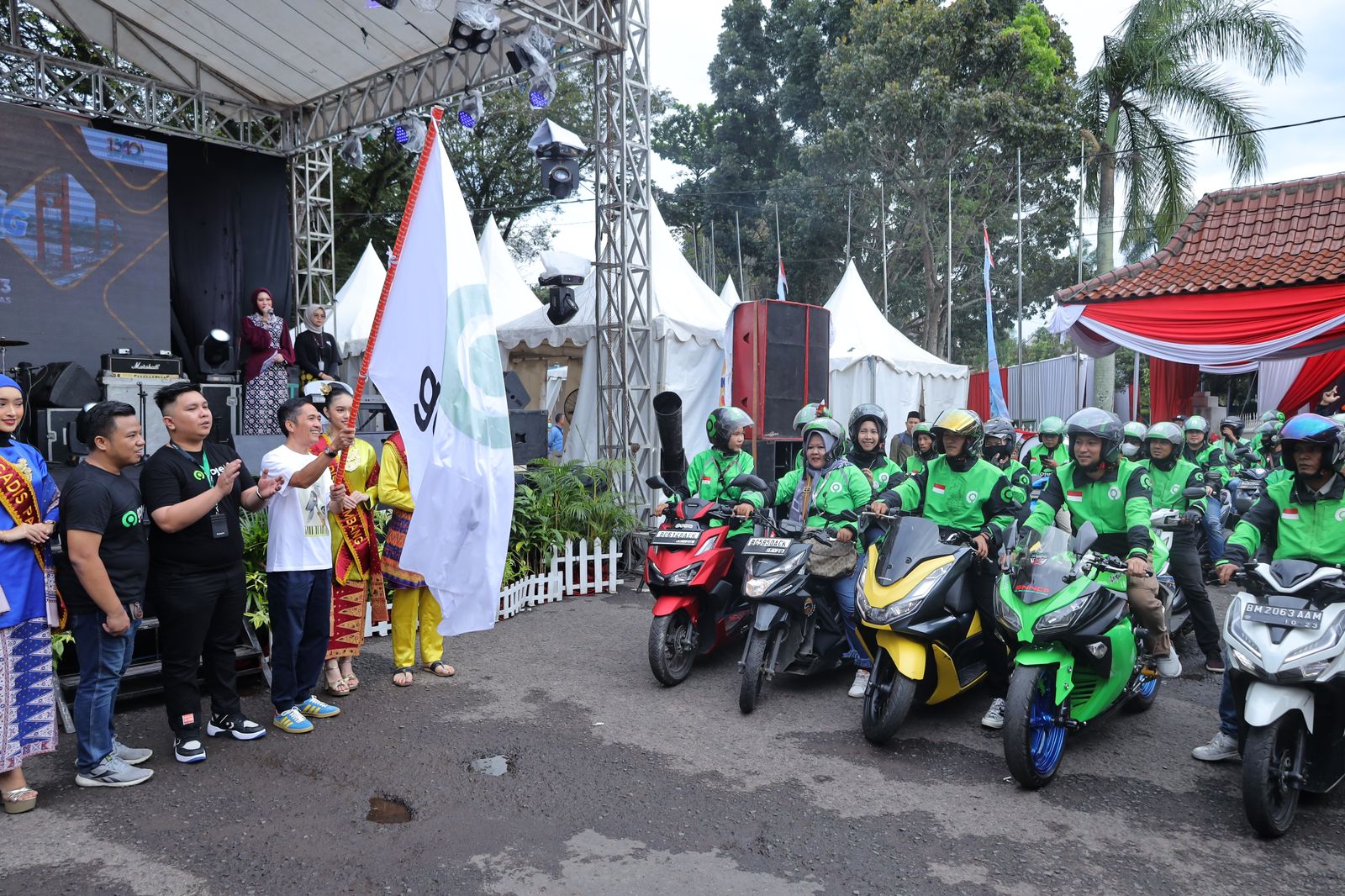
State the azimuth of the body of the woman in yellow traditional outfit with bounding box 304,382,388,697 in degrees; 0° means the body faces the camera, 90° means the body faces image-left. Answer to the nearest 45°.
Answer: approximately 315°

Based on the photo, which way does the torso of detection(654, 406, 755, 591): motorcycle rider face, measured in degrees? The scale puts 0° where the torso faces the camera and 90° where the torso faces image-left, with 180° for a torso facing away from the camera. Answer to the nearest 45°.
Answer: approximately 45°

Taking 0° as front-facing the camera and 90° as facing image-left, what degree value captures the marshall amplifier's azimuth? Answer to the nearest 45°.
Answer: approximately 0°

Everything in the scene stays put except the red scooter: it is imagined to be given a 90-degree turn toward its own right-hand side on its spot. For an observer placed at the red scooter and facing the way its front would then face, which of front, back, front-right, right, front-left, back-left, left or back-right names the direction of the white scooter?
back

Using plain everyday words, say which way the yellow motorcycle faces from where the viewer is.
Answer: facing the viewer and to the left of the viewer

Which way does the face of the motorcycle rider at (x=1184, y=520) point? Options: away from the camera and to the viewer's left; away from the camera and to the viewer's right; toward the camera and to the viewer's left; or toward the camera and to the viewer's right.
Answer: toward the camera and to the viewer's left

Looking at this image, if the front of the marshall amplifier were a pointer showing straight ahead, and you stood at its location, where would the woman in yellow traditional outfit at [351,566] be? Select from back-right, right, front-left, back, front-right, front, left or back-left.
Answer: front

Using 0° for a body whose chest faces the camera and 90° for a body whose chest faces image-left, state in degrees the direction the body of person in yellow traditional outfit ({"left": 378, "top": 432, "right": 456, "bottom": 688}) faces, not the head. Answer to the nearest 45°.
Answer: approximately 315°

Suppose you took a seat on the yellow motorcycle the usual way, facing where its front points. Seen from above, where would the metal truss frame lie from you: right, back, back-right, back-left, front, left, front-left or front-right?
right

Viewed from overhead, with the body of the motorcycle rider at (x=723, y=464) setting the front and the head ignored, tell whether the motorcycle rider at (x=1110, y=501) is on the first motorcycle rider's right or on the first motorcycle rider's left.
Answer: on the first motorcycle rider's left
